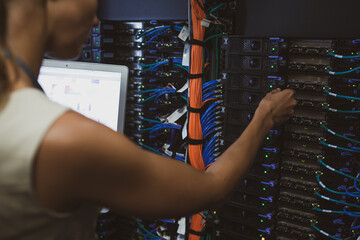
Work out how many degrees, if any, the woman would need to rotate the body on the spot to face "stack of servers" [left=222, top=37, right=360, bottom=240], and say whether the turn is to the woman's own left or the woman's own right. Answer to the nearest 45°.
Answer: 0° — they already face it

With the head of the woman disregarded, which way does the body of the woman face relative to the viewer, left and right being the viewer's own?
facing away from the viewer and to the right of the viewer

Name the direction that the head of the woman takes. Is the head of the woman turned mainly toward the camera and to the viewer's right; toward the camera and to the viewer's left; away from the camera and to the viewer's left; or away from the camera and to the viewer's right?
away from the camera and to the viewer's right

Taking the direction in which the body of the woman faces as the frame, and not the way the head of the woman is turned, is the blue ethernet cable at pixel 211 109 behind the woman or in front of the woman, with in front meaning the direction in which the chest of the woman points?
in front

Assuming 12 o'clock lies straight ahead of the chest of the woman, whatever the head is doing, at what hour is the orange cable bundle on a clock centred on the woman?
The orange cable bundle is roughly at 11 o'clock from the woman.

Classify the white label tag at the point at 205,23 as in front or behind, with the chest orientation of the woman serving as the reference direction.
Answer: in front

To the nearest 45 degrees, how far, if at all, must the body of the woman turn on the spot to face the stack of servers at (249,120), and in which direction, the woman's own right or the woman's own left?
0° — they already face it
